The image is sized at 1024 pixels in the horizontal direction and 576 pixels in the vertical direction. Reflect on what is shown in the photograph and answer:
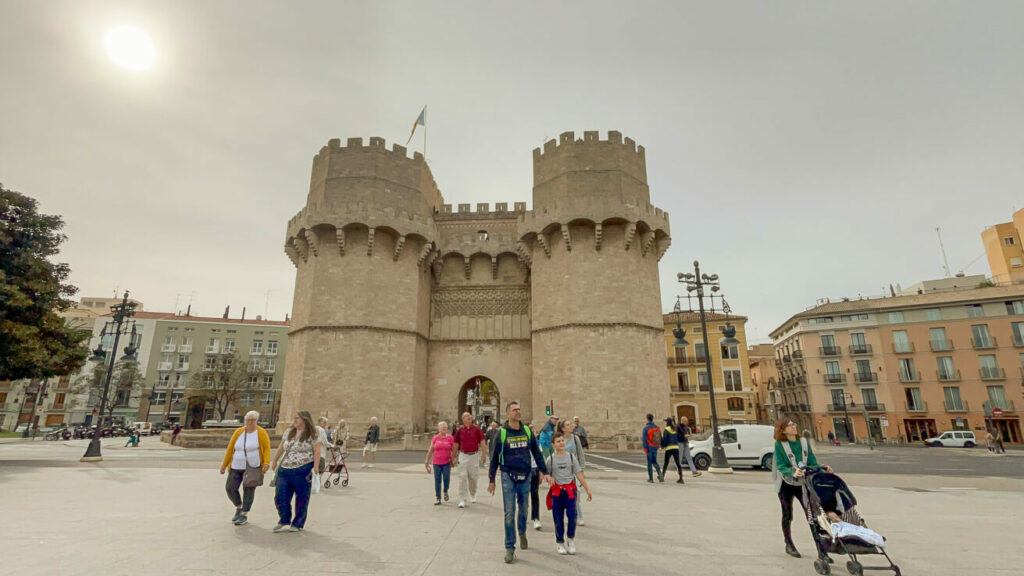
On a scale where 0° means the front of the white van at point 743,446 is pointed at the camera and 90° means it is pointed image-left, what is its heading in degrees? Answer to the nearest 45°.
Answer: approximately 90°

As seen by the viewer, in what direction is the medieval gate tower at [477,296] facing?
toward the camera

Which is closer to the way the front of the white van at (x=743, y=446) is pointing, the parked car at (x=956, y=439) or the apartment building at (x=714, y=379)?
the apartment building

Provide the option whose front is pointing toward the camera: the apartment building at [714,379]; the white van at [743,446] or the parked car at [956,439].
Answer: the apartment building

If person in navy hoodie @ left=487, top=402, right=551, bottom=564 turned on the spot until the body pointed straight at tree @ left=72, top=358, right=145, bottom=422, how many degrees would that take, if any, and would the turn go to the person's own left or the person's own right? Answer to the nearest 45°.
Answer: approximately 135° to the person's own right

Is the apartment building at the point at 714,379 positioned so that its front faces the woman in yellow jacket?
yes

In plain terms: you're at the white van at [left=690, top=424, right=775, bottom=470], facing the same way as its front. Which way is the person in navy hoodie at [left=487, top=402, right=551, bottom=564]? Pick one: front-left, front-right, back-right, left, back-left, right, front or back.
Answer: left

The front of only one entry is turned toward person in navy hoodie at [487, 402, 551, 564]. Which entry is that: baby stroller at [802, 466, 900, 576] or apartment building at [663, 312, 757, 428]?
the apartment building

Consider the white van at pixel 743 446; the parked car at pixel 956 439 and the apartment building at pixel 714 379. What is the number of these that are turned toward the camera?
1

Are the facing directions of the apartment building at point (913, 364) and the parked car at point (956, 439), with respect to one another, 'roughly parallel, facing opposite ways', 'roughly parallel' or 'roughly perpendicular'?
roughly perpendicular

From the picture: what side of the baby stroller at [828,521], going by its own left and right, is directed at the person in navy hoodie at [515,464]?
right

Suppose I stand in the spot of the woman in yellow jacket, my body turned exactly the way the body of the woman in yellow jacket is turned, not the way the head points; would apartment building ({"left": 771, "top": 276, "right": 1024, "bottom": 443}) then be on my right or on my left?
on my left

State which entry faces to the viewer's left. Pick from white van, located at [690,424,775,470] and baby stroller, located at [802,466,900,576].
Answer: the white van

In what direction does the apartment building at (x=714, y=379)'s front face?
toward the camera

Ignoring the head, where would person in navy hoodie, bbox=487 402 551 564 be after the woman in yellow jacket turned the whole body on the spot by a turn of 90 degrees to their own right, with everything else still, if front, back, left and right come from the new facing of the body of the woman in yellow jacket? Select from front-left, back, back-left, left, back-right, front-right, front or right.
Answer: back-left
